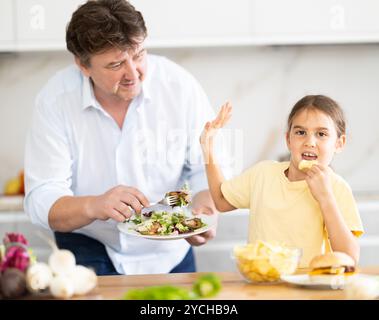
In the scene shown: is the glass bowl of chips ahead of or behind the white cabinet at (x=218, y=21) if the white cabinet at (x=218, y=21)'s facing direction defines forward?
ahead

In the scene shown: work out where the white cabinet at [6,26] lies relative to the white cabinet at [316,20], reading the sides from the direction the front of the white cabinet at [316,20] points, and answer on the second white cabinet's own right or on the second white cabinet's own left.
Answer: on the second white cabinet's own right

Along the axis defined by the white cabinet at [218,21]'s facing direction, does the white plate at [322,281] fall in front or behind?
in front

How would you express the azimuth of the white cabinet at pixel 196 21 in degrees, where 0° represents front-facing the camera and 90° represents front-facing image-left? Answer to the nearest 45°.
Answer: approximately 0°

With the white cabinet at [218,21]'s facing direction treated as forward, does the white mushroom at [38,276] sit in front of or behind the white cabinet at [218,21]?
in front

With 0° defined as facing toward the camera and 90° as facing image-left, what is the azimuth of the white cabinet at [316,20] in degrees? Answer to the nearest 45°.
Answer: approximately 0°
